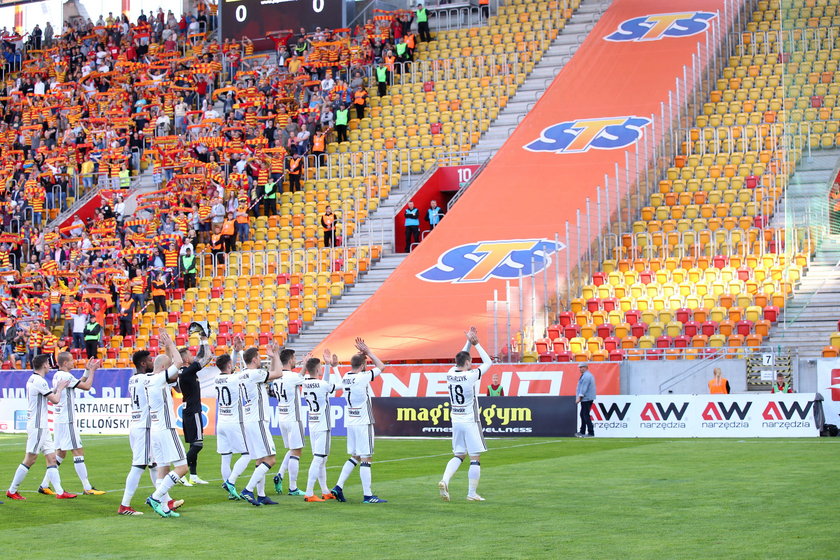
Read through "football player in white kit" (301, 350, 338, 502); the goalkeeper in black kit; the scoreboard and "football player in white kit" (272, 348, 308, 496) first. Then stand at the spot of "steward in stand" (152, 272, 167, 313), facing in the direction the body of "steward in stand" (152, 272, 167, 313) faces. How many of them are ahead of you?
3

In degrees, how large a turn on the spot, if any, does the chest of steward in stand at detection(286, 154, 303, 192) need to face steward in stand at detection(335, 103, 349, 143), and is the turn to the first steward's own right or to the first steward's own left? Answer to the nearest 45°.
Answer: approximately 135° to the first steward's own left

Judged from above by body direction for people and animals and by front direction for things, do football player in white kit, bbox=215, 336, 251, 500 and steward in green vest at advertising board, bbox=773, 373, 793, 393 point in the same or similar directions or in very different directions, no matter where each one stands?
very different directions

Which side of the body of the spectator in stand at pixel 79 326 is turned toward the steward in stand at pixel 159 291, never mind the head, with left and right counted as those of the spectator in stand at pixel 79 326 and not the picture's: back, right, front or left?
left

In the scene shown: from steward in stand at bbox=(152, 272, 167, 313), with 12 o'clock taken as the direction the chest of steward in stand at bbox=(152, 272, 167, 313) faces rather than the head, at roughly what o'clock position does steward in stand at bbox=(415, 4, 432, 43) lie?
steward in stand at bbox=(415, 4, 432, 43) is roughly at 8 o'clock from steward in stand at bbox=(152, 272, 167, 313).

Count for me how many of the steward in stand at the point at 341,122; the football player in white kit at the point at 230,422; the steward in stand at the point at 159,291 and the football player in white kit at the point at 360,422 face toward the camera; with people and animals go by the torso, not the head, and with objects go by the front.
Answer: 2

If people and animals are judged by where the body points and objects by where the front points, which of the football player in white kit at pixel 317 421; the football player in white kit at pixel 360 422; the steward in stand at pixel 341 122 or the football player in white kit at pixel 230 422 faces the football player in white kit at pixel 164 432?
the steward in stand

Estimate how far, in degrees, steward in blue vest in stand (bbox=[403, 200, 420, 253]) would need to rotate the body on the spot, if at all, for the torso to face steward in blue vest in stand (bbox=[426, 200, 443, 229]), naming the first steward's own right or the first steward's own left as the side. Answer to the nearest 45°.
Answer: approximately 135° to the first steward's own left

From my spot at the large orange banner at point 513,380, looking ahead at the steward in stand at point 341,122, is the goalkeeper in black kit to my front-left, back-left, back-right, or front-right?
back-left

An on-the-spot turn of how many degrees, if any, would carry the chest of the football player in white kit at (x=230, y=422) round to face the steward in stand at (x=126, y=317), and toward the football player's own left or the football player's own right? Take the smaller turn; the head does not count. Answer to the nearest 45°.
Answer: approximately 45° to the football player's own left

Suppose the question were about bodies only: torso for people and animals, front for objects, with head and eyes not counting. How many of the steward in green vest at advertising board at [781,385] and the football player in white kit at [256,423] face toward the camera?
1
